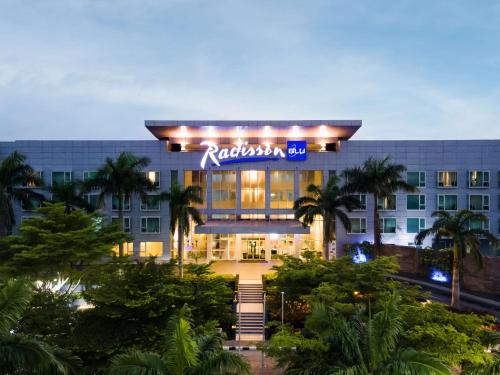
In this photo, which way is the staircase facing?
toward the camera

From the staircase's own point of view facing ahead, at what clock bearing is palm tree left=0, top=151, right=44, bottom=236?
The palm tree is roughly at 3 o'clock from the staircase.

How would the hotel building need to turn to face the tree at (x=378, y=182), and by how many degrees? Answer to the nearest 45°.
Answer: approximately 45° to its left

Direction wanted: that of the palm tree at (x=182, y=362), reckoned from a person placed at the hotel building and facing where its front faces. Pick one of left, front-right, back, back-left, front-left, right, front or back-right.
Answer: front

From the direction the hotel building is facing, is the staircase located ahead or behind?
ahead

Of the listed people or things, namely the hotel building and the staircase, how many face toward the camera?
2

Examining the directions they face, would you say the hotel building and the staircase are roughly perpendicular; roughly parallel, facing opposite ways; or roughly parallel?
roughly parallel

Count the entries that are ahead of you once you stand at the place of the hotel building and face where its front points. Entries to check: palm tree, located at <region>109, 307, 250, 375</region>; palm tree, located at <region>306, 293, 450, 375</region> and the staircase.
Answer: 3

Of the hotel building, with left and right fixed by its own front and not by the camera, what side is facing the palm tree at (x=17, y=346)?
front

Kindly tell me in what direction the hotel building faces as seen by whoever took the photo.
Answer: facing the viewer
